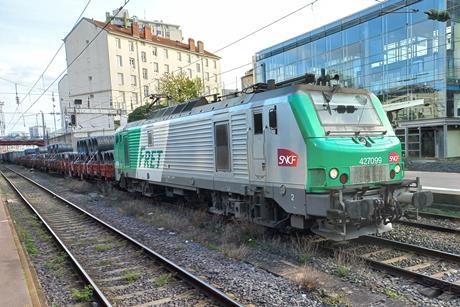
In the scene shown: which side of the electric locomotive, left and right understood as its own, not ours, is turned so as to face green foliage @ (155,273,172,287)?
right

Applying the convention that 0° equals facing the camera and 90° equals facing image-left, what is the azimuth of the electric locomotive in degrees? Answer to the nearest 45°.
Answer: approximately 315°

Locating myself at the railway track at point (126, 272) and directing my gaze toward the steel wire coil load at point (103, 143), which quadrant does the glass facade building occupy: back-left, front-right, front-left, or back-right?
front-right

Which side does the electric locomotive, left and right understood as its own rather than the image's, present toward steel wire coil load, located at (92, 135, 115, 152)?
back

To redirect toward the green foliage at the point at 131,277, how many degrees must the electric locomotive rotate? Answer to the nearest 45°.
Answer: approximately 45° to its right

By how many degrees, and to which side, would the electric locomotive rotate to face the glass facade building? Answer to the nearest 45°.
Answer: approximately 90° to its left

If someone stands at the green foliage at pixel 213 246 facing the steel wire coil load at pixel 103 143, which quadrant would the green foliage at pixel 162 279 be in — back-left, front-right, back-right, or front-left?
back-left

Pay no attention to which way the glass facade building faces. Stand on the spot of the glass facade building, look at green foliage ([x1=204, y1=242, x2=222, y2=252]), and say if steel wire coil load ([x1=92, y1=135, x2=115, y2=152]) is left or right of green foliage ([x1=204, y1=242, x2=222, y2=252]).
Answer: right

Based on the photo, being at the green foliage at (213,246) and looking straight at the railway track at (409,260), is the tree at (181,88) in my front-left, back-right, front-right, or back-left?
back-left
